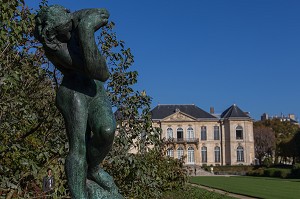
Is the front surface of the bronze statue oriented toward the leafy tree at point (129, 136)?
no
